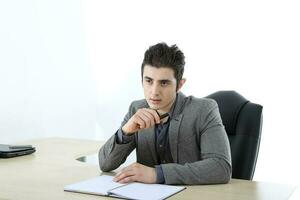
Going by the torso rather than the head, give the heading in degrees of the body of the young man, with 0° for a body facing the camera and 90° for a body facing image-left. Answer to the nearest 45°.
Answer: approximately 45°

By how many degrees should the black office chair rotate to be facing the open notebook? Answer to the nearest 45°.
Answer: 0° — it already faces it

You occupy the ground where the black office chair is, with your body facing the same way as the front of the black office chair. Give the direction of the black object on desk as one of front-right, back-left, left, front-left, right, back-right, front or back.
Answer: front-right

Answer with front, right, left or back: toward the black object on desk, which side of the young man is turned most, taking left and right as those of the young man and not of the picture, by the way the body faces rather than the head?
right

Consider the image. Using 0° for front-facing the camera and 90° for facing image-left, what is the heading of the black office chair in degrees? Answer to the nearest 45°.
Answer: approximately 45°
